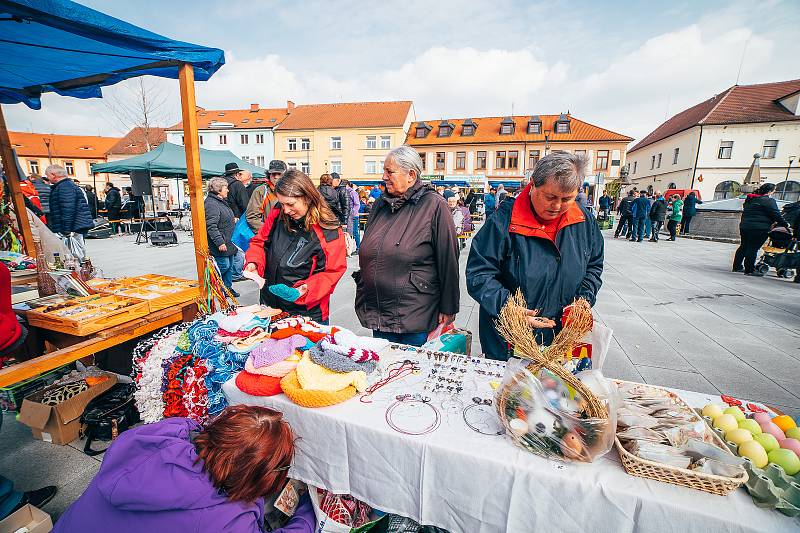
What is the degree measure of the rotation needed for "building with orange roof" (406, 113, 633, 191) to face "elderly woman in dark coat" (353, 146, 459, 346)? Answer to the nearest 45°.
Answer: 0° — it already faces them

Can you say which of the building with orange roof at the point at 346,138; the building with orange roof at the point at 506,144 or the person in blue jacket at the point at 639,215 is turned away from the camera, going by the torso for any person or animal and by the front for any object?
the person in blue jacket

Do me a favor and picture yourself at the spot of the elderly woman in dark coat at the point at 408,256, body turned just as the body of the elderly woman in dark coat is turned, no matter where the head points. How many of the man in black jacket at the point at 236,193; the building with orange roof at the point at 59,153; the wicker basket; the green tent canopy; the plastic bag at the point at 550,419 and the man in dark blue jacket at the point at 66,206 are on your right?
4

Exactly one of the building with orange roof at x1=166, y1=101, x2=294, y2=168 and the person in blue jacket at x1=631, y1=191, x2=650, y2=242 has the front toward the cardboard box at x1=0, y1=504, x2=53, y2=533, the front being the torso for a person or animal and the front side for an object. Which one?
the building with orange roof

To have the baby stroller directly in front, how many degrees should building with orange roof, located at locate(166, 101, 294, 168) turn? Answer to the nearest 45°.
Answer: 0° — it already faces it

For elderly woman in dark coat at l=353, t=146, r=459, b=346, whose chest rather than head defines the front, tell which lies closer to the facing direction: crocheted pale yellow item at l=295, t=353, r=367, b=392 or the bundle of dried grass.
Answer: the crocheted pale yellow item

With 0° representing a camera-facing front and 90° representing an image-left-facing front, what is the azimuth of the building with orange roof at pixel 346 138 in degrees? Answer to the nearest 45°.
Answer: approximately 0°

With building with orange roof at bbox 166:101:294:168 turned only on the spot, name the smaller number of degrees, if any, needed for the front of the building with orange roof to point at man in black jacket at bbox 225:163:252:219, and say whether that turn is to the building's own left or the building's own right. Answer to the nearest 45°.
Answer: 0° — it already faces them
